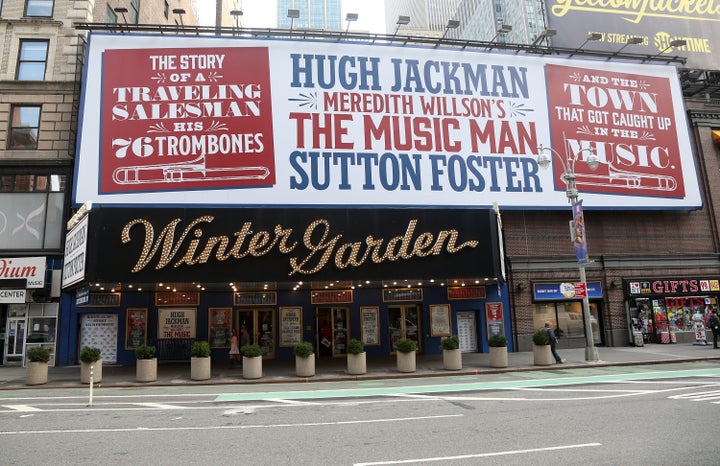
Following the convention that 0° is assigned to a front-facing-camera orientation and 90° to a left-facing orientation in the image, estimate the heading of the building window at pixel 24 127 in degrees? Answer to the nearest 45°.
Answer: approximately 0°

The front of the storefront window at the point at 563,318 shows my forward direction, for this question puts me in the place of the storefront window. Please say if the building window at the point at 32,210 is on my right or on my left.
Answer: on my right

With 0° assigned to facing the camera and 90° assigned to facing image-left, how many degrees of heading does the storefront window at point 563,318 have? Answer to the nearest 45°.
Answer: approximately 0°

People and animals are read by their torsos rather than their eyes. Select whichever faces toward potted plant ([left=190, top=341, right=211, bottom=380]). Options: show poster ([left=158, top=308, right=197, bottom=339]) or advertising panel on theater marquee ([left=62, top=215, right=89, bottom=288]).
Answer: the show poster

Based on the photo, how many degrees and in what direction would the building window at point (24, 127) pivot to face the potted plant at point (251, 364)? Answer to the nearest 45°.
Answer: approximately 45° to its left

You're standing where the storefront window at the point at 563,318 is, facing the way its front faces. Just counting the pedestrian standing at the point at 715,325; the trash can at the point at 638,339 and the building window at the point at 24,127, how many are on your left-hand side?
2
